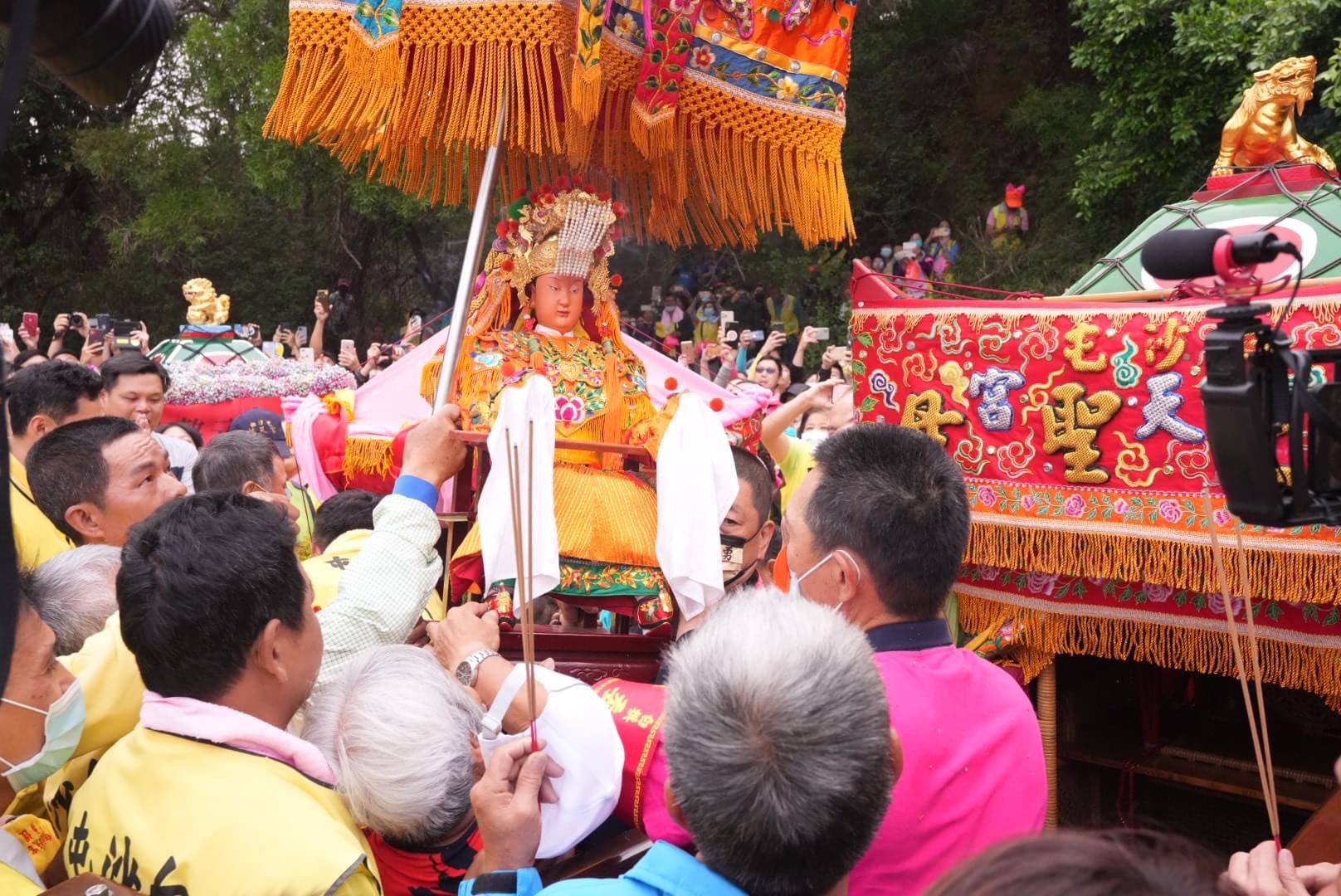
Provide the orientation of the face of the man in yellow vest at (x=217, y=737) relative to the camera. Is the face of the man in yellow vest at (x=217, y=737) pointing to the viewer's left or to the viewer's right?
to the viewer's right

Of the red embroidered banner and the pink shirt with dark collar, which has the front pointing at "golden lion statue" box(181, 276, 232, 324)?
the pink shirt with dark collar

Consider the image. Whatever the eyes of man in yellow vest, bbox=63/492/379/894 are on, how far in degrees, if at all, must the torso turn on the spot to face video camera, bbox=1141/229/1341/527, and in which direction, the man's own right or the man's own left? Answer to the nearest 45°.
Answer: approximately 45° to the man's own right

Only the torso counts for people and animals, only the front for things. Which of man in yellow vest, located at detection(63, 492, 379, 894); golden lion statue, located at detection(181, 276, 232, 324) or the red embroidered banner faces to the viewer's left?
the golden lion statue

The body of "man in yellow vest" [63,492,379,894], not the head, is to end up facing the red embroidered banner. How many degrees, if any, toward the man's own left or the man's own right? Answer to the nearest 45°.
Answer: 0° — they already face it

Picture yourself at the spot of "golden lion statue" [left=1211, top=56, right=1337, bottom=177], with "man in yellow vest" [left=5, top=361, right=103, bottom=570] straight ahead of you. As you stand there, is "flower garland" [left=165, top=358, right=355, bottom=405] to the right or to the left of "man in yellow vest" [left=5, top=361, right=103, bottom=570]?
right

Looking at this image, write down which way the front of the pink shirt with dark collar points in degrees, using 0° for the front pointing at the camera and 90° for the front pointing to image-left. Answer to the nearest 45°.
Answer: approximately 135°

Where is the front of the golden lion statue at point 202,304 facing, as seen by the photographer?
facing to the left of the viewer

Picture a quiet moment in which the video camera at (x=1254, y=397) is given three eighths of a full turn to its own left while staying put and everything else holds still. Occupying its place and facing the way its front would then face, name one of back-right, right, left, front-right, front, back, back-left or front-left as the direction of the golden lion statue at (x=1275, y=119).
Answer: back-left

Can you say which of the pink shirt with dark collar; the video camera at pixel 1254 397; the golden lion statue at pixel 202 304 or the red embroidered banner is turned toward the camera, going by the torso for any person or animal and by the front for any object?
the red embroidered banner

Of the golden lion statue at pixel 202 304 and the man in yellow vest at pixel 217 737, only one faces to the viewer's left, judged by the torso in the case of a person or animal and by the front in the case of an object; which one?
the golden lion statue

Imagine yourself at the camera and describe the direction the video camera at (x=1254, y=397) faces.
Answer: facing to the left of the viewer
